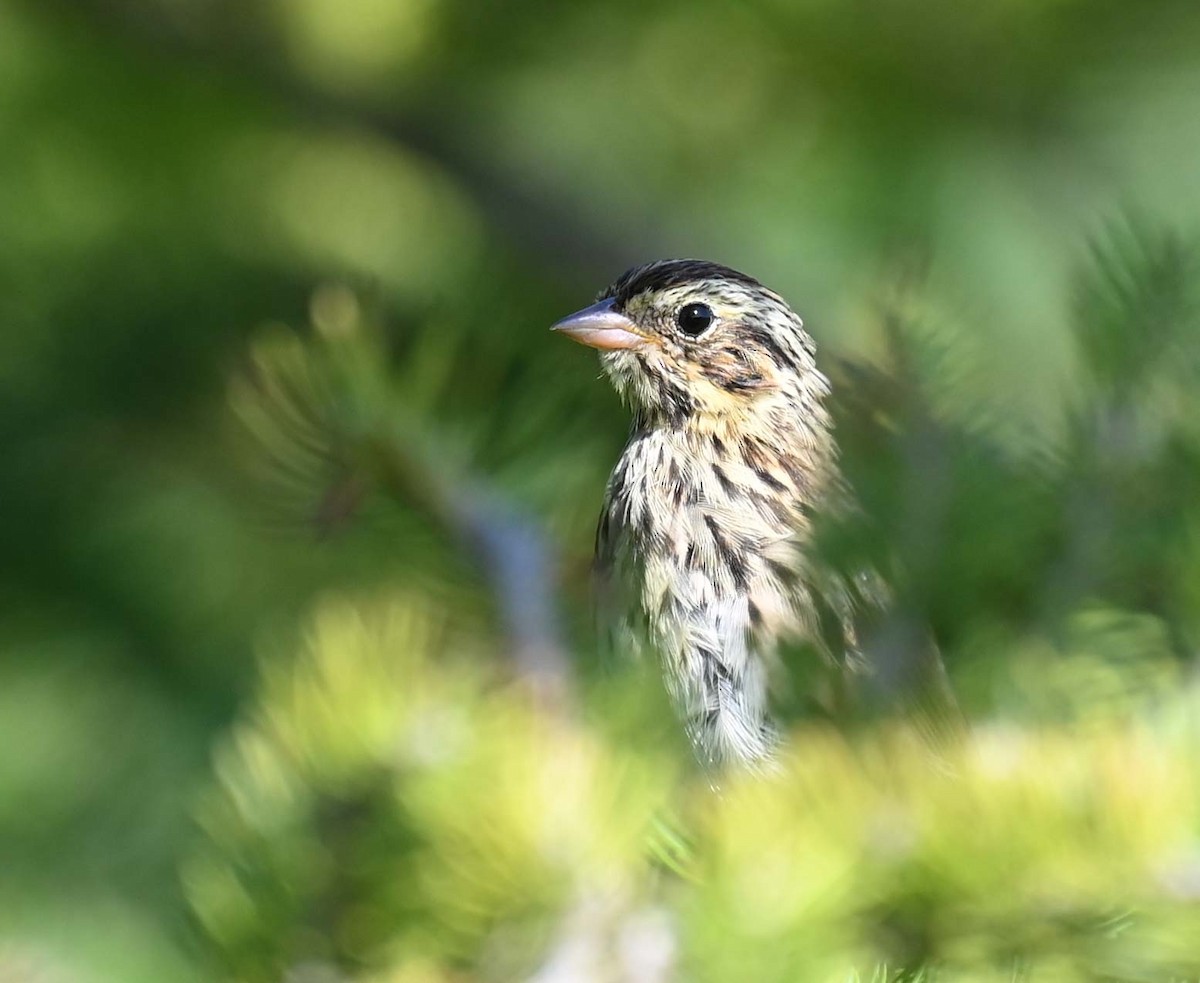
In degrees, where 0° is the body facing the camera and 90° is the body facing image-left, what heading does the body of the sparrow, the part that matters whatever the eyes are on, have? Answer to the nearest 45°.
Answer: approximately 45°
